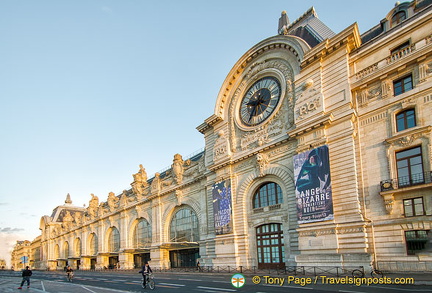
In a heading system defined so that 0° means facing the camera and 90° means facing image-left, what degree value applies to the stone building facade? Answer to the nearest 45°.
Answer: approximately 45°
